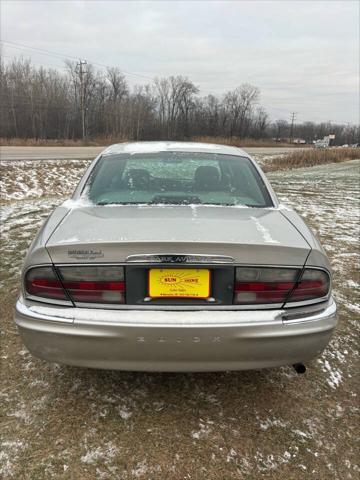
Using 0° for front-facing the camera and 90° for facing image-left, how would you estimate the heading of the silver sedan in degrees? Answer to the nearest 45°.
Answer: approximately 180°
